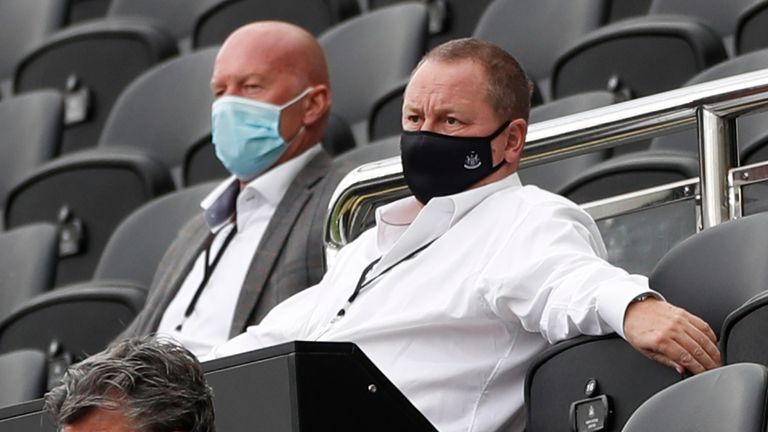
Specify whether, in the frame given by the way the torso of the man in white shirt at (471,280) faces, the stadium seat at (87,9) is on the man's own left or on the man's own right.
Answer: on the man's own right

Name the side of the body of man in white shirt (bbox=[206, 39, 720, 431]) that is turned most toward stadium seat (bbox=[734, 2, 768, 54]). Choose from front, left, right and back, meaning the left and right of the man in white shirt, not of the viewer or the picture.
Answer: back

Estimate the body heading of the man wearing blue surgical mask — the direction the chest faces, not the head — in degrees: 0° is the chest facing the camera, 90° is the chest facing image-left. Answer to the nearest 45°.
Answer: approximately 45°

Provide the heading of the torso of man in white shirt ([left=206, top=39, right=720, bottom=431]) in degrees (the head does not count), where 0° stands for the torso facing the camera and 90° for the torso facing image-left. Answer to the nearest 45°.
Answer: approximately 45°

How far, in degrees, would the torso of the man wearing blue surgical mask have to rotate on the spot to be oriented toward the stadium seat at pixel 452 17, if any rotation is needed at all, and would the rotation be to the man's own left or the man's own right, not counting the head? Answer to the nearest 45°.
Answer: approximately 180°

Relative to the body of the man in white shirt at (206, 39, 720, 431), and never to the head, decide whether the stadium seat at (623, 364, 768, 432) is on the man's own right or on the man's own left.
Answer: on the man's own left
